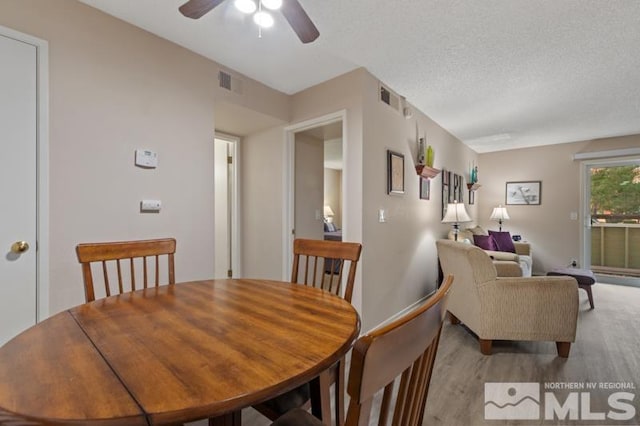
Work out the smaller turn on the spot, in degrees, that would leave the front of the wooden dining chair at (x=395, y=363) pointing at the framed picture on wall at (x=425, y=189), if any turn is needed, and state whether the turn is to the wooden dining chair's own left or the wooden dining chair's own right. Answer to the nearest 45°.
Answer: approximately 45° to the wooden dining chair's own right

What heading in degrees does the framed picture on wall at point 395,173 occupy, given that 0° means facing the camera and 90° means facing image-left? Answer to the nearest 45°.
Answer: approximately 315°

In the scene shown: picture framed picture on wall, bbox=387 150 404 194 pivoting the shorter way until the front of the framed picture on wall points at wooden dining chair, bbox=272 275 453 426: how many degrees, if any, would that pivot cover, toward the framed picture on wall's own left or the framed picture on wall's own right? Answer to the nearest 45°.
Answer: approximately 45° to the framed picture on wall's own right

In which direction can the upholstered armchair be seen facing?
to the viewer's right

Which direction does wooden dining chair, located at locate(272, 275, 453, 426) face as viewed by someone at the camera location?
facing away from the viewer and to the left of the viewer
